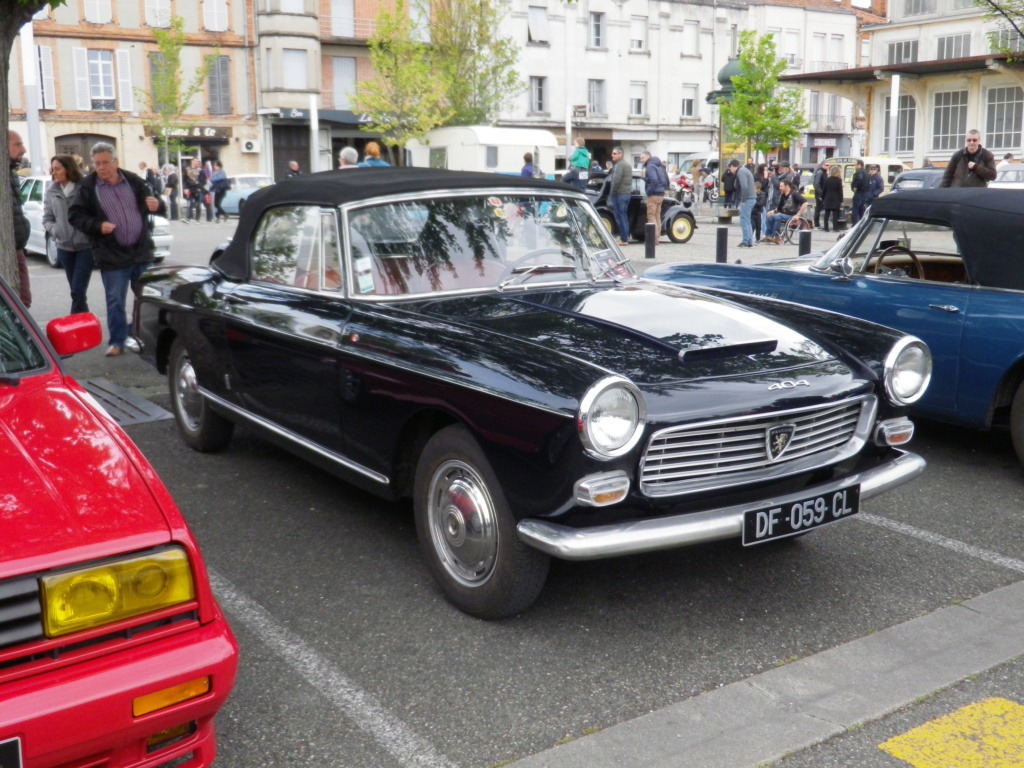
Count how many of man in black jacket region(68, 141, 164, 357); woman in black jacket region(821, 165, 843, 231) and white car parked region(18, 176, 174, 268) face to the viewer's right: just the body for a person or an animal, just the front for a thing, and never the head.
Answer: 1

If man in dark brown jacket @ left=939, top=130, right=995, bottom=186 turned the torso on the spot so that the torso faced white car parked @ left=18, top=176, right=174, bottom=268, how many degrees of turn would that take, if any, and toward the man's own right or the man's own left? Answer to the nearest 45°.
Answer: approximately 90° to the man's own right

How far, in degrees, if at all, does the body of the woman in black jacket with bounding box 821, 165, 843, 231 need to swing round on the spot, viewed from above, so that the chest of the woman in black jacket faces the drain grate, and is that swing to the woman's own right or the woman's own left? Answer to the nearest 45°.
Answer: approximately 180°

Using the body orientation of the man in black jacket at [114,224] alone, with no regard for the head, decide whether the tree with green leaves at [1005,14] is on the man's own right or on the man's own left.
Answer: on the man's own left

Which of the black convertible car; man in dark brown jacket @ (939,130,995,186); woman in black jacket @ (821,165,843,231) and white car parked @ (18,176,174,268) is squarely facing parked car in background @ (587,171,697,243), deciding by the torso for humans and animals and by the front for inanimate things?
the white car parked

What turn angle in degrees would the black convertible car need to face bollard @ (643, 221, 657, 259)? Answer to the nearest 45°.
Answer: approximately 135° to its left

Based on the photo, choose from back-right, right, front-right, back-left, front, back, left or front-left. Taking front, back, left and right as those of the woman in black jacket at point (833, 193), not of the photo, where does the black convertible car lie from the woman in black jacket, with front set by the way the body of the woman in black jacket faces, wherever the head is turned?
back

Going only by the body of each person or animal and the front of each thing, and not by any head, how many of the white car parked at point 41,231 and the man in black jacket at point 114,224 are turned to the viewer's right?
1

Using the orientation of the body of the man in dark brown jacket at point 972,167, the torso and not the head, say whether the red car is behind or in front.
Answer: in front

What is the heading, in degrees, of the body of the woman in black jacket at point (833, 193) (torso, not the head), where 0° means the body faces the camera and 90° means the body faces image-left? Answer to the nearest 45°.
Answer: approximately 180°
